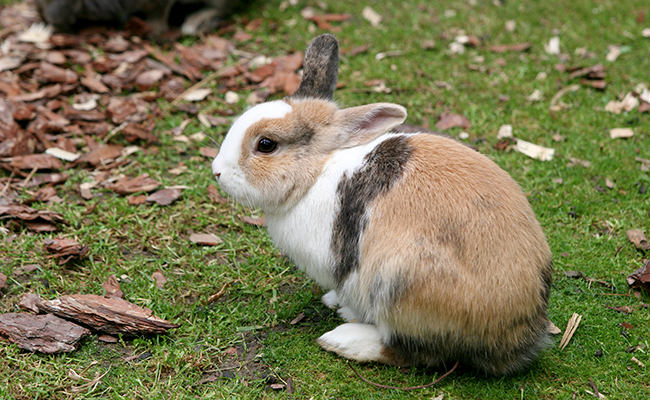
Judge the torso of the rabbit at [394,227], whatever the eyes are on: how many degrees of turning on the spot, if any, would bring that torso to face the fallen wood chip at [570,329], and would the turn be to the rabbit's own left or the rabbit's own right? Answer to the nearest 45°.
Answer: approximately 180°

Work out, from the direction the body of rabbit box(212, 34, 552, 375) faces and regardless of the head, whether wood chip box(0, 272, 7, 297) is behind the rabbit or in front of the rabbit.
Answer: in front

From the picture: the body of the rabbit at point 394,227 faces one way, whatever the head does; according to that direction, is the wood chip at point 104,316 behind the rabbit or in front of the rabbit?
in front

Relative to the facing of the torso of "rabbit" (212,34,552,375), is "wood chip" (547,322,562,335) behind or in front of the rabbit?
behind

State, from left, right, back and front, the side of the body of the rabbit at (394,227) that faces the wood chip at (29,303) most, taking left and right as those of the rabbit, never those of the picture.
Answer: front

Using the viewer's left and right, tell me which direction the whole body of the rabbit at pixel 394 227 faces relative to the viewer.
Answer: facing to the left of the viewer

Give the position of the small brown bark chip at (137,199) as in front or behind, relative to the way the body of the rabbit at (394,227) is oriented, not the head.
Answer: in front

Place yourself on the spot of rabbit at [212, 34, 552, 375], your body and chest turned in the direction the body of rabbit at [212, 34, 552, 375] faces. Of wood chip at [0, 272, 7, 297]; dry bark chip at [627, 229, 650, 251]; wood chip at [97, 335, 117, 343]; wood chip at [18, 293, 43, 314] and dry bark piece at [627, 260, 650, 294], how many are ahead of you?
3
